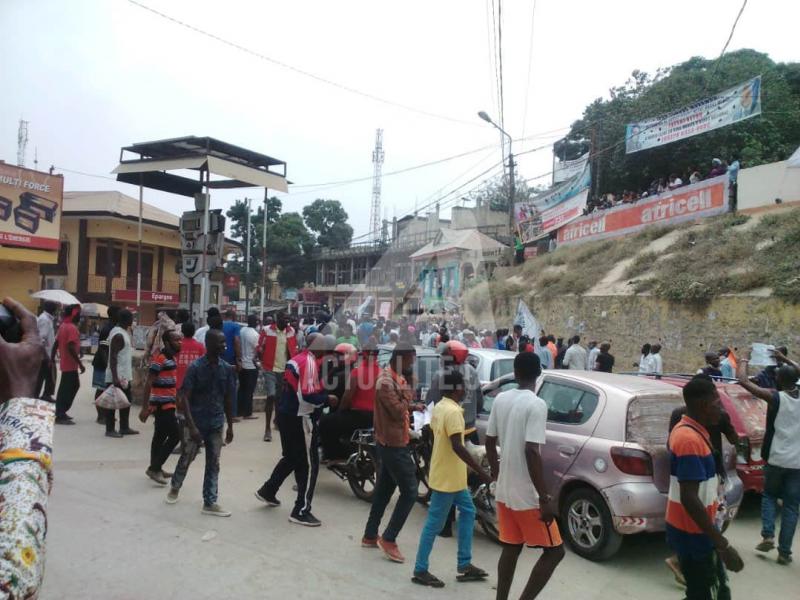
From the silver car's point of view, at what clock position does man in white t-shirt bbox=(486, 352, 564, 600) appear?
The man in white t-shirt is roughly at 8 o'clock from the silver car.

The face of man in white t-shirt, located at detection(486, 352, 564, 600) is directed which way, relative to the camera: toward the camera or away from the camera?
away from the camera

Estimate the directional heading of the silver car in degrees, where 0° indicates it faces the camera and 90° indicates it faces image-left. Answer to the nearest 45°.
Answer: approximately 135°

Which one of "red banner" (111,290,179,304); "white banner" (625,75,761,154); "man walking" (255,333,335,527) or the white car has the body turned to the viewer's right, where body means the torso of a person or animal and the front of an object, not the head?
the man walking

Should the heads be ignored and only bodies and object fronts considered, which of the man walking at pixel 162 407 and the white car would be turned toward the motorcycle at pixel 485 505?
the man walking

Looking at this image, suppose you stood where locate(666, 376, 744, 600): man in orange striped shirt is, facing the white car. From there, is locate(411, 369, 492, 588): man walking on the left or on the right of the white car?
left

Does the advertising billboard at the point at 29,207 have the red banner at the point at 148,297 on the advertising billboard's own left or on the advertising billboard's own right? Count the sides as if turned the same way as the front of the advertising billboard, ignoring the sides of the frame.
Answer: on the advertising billboard's own left

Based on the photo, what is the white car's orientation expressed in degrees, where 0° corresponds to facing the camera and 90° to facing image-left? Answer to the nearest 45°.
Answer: approximately 135°
